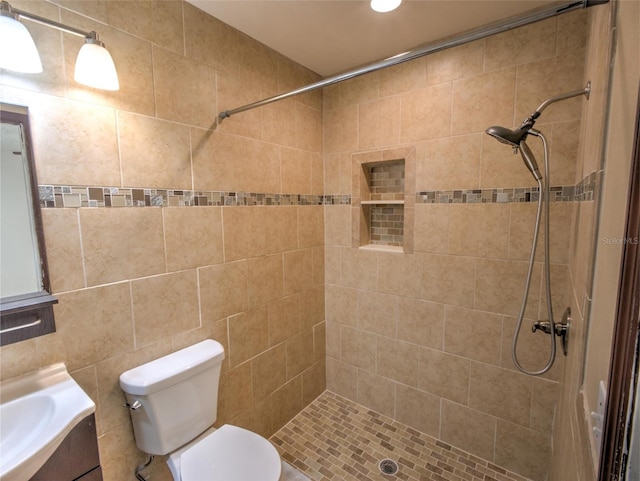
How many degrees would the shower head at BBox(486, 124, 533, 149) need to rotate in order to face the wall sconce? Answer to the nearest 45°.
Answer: approximately 45° to its left

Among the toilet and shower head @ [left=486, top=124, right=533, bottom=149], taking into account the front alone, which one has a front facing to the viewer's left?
the shower head

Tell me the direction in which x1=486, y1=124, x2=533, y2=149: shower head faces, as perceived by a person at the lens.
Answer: facing to the left of the viewer

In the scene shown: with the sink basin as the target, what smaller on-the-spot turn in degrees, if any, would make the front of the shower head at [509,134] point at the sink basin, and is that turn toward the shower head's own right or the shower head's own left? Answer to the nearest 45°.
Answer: approximately 45° to the shower head's own left

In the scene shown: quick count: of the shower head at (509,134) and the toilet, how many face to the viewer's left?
1

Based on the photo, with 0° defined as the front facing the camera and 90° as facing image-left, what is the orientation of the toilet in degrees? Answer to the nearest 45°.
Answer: approximately 315°

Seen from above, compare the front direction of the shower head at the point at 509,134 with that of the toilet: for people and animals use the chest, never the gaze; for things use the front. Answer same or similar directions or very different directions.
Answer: very different directions
